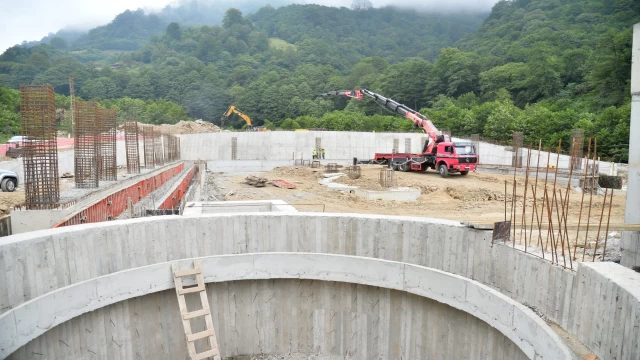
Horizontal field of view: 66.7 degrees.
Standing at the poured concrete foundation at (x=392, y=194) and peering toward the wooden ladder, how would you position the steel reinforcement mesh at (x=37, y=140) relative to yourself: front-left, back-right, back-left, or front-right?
front-right

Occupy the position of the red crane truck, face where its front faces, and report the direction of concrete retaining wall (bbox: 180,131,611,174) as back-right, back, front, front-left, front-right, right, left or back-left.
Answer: back

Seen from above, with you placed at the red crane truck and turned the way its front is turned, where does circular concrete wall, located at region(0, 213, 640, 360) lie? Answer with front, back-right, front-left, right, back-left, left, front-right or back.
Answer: front-right

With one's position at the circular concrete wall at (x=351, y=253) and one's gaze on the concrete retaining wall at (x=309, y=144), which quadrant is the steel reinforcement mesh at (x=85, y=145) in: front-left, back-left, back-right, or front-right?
front-left

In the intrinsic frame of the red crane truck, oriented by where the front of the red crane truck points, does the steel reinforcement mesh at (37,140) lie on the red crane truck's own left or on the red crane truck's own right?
on the red crane truck's own right

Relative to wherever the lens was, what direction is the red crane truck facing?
facing the viewer and to the right of the viewer

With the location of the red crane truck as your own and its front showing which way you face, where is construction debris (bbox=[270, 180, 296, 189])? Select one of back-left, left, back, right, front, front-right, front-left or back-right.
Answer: right

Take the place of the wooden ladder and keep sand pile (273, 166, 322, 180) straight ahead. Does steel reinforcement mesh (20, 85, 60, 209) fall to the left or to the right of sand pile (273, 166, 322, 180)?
left

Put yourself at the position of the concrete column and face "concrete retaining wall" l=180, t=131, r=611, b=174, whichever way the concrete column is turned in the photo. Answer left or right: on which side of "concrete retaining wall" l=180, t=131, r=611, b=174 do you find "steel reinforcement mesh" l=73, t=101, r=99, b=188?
left

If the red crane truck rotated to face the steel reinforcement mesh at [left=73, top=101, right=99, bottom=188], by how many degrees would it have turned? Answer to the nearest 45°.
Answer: approximately 90° to its right
